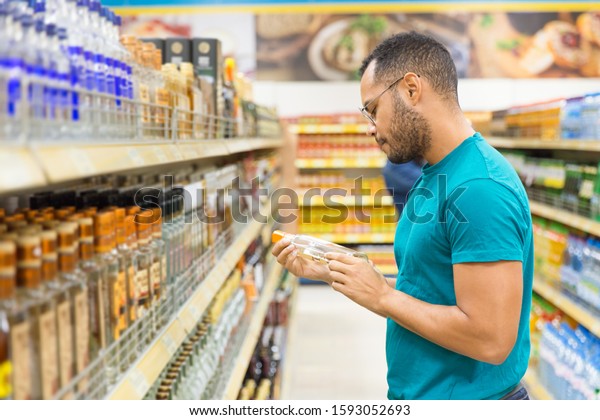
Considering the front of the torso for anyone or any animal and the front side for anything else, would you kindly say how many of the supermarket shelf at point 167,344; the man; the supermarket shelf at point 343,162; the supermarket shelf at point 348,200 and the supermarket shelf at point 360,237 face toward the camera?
3

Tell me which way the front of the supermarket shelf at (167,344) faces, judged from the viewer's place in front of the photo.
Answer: facing to the right of the viewer

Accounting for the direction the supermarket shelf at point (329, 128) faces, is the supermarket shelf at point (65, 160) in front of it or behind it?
in front

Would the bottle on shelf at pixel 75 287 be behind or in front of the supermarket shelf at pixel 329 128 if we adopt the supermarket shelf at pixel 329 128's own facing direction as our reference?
in front

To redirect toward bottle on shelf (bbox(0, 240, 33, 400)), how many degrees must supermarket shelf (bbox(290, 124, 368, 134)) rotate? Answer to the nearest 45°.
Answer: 0° — it already faces it

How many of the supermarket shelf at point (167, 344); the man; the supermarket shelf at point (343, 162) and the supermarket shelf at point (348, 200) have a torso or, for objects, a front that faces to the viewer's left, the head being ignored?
1

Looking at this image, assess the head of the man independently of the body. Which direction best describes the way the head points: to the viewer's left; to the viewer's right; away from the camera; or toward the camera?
to the viewer's left

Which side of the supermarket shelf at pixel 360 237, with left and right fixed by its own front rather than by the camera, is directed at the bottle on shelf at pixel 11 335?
front

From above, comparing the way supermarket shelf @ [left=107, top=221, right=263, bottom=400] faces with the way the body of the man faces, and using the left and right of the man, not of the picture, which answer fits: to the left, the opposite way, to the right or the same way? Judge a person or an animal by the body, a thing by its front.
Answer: the opposite way

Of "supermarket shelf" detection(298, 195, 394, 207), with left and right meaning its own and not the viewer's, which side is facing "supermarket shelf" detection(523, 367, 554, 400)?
front

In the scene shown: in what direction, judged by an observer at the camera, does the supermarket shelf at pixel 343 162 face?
facing the viewer

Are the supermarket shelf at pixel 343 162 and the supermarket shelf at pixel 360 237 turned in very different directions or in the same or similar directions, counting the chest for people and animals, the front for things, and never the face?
same or similar directions

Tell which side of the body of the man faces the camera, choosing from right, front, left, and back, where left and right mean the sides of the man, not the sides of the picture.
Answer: left

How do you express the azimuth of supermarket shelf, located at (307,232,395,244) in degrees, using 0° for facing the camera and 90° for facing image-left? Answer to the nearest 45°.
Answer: approximately 0°

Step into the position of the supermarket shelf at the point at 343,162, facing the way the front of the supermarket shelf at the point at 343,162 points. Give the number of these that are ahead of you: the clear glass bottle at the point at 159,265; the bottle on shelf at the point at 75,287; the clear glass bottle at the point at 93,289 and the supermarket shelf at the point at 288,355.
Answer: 4

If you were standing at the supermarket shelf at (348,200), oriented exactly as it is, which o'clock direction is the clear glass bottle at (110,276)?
The clear glass bottle is roughly at 12 o'clock from the supermarket shelf.
